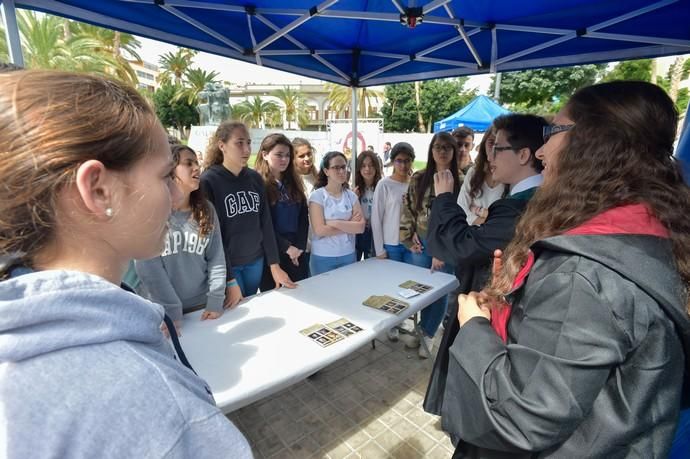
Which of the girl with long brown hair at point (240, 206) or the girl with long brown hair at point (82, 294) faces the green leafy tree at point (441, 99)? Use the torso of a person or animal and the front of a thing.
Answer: the girl with long brown hair at point (82, 294)

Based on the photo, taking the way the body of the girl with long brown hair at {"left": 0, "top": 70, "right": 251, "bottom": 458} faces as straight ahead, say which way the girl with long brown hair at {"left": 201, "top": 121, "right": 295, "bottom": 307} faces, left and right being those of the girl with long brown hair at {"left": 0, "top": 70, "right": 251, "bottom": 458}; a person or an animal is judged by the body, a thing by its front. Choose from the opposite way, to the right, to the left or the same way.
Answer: to the right

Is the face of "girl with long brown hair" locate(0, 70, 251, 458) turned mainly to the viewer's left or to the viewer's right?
to the viewer's right

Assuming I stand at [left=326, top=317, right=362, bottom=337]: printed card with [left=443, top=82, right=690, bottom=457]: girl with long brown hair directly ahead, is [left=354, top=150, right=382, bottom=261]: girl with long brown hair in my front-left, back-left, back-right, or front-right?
back-left

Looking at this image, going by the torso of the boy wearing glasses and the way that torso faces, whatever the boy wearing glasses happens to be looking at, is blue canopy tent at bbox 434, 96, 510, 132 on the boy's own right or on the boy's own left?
on the boy's own right

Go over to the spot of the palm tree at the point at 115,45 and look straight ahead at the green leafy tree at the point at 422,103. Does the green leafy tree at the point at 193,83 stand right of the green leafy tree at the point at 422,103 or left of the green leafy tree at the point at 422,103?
left

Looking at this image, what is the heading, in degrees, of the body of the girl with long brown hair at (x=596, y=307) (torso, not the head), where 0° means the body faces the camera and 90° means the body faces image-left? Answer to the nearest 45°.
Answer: approximately 90°

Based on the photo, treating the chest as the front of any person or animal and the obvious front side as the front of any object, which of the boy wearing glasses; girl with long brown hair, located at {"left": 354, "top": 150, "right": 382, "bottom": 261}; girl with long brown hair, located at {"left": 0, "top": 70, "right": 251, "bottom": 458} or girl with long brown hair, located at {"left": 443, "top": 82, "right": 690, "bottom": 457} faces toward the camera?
girl with long brown hair, located at {"left": 354, "top": 150, "right": 382, "bottom": 261}

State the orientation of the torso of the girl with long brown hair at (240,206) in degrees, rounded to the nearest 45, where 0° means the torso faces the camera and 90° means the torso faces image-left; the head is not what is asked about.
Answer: approximately 315°
